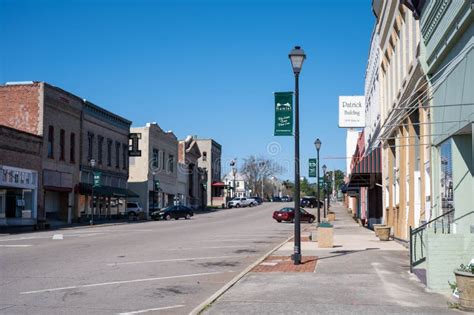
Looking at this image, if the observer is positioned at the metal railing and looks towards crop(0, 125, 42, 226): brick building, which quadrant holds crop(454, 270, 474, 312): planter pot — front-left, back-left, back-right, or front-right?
back-left

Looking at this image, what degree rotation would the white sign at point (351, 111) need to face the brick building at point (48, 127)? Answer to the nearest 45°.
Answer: approximately 90° to its right

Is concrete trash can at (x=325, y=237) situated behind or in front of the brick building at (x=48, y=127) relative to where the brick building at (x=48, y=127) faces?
in front

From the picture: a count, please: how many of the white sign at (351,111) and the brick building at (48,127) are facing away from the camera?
0

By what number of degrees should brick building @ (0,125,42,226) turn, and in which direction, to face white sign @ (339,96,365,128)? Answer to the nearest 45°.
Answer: approximately 45° to its left

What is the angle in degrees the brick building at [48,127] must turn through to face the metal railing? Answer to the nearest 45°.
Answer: approximately 45° to its right

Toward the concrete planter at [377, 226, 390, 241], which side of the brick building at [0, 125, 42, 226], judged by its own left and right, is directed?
front

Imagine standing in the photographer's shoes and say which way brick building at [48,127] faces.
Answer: facing the viewer and to the right of the viewer

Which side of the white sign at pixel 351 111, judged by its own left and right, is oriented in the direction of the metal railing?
front

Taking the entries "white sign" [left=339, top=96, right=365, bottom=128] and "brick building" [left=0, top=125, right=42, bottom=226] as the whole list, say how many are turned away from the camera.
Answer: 0

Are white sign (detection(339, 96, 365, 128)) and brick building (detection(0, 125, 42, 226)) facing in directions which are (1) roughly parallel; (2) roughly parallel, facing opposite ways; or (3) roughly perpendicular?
roughly perpendicular

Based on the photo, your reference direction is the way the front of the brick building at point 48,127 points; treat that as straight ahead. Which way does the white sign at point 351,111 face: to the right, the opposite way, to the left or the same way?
to the right

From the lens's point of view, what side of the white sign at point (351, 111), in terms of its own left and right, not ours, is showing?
front

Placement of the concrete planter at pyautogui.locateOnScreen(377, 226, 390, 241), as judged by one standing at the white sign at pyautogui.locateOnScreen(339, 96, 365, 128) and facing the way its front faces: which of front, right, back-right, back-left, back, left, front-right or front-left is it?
front
